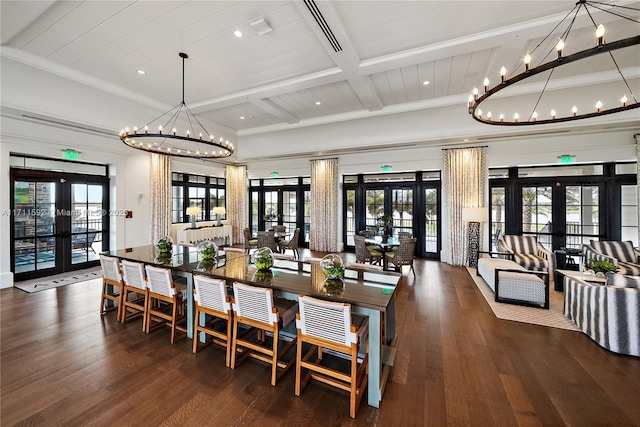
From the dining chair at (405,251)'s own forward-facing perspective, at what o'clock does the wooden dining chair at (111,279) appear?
The wooden dining chair is roughly at 9 o'clock from the dining chair.

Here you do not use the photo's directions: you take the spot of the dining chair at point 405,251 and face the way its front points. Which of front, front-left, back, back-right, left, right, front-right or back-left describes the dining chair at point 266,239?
front-left

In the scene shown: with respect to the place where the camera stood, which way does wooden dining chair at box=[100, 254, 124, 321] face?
facing away from the viewer and to the right of the viewer

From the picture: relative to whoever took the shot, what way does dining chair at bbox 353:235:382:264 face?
facing away from the viewer and to the right of the viewer

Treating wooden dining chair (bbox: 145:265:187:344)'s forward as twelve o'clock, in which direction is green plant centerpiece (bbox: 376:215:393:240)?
The green plant centerpiece is roughly at 1 o'clock from the wooden dining chair.

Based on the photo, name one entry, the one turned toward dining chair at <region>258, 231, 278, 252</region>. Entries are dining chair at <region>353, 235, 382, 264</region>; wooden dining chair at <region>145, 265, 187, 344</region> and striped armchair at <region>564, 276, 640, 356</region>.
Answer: the wooden dining chair

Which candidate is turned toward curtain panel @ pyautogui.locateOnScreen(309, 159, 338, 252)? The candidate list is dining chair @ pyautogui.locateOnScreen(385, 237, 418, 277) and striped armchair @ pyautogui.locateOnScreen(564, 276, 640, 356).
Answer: the dining chair

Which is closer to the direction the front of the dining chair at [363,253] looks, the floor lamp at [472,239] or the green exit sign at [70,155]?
the floor lamp

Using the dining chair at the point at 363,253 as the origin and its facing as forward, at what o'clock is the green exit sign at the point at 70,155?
The green exit sign is roughly at 7 o'clock from the dining chair.

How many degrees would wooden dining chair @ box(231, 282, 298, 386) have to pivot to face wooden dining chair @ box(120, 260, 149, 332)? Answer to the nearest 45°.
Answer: approximately 90° to its left

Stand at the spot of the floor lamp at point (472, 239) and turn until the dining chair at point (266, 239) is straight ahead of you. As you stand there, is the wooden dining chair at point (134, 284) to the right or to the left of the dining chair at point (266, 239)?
left

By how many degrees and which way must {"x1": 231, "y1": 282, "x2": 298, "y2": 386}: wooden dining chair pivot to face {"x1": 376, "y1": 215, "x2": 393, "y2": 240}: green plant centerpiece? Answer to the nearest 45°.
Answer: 0° — it already faces it

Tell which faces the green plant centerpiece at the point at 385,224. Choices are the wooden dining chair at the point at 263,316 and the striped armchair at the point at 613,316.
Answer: the wooden dining chair

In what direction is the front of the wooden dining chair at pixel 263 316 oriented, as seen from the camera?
facing away from the viewer and to the right of the viewer

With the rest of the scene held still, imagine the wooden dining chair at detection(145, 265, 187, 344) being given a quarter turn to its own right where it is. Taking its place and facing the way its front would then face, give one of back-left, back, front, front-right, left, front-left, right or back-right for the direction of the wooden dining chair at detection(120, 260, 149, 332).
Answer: back

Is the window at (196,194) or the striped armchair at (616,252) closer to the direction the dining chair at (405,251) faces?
the window

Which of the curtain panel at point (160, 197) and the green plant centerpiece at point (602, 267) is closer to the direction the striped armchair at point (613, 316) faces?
the green plant centerpiece

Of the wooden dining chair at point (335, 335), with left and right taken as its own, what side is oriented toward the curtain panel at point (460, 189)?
front

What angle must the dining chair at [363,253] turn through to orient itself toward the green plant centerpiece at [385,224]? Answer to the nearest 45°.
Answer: approximately 45° to its left

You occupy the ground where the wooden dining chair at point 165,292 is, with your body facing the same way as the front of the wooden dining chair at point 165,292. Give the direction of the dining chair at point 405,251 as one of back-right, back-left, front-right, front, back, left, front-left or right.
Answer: front-right

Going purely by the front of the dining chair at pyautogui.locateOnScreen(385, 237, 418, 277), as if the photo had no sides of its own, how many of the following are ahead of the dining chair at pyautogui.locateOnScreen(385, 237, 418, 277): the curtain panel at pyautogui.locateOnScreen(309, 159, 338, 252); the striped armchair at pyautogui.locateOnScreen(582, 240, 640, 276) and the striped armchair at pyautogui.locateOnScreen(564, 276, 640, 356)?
1
